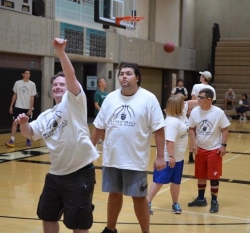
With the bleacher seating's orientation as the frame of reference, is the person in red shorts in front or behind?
in front

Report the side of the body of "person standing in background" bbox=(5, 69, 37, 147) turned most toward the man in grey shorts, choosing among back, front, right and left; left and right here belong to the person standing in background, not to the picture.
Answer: front

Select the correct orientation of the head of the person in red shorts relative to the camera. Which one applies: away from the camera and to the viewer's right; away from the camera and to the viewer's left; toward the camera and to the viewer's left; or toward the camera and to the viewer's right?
toward the camera and to the viewer's left

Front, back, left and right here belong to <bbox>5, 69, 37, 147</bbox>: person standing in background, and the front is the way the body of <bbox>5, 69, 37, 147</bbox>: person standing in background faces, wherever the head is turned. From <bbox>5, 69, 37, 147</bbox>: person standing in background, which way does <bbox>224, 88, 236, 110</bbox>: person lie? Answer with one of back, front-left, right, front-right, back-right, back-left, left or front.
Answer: back-left

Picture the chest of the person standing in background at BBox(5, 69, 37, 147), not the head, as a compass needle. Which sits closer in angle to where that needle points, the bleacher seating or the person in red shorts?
the person in red shorts

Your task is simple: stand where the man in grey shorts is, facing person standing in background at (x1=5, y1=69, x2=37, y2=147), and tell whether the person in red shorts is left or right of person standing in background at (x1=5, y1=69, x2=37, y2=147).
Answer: right

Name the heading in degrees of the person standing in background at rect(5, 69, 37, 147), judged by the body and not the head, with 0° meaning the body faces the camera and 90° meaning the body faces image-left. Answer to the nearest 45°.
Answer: approximately 0°

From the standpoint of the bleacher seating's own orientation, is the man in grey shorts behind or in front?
in front

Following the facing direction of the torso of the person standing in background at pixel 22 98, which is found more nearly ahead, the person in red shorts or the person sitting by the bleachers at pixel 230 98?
the person in red shorts

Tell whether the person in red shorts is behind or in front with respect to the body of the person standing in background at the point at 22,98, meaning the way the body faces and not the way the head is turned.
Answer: in front

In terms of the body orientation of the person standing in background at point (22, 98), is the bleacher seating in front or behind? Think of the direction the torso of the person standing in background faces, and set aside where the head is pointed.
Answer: behind
